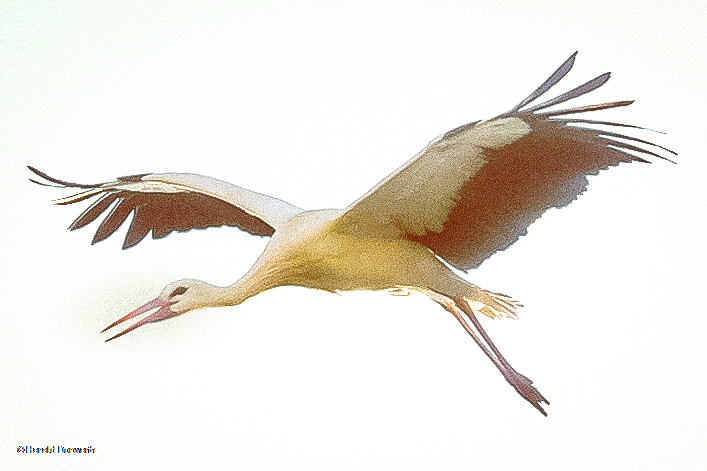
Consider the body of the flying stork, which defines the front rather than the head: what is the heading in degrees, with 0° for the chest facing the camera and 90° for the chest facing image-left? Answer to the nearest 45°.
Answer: approximately 45°
